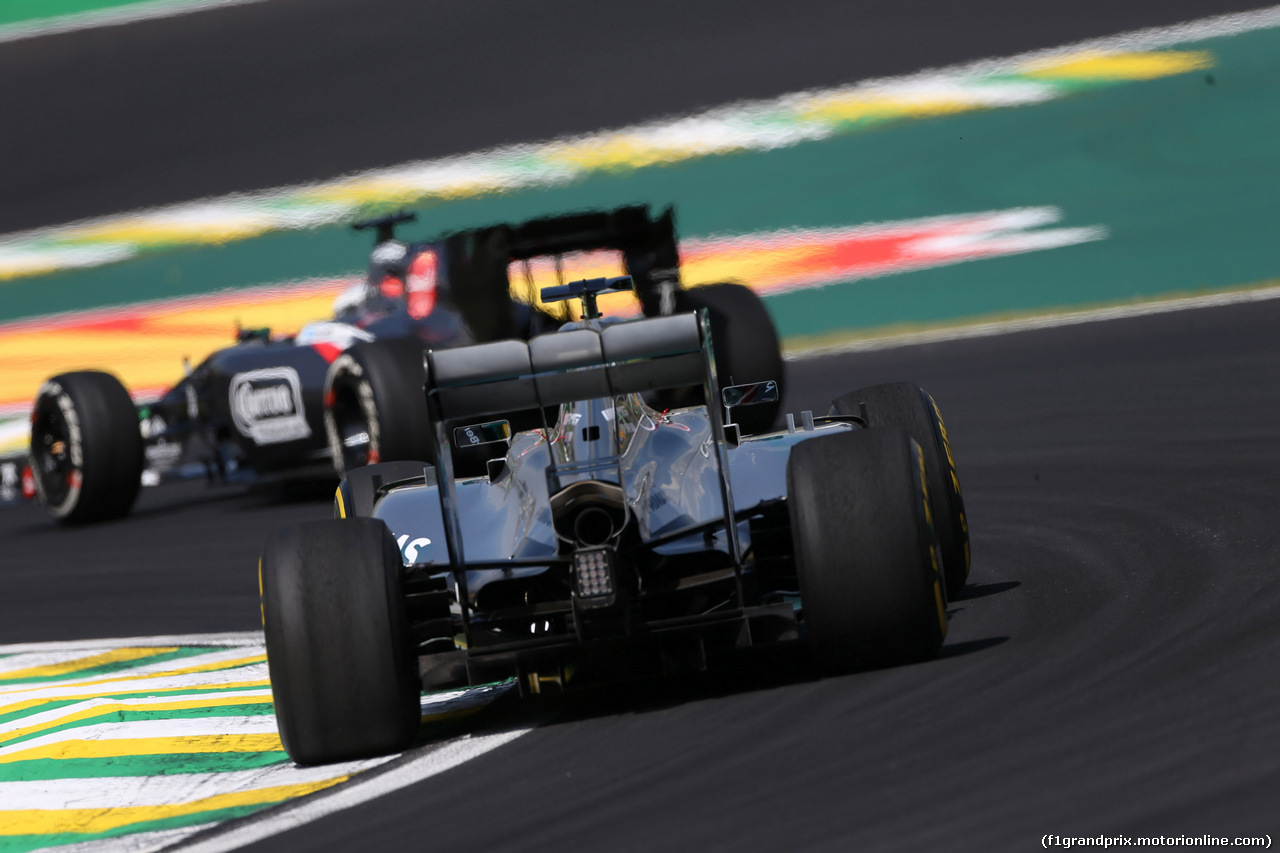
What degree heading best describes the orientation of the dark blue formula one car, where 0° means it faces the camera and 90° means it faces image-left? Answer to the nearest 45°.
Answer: approximately 135°

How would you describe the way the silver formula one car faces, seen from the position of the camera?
facing away from the viewer

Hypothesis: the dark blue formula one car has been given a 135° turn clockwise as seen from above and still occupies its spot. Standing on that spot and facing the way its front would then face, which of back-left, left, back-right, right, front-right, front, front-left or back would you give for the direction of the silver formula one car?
right
